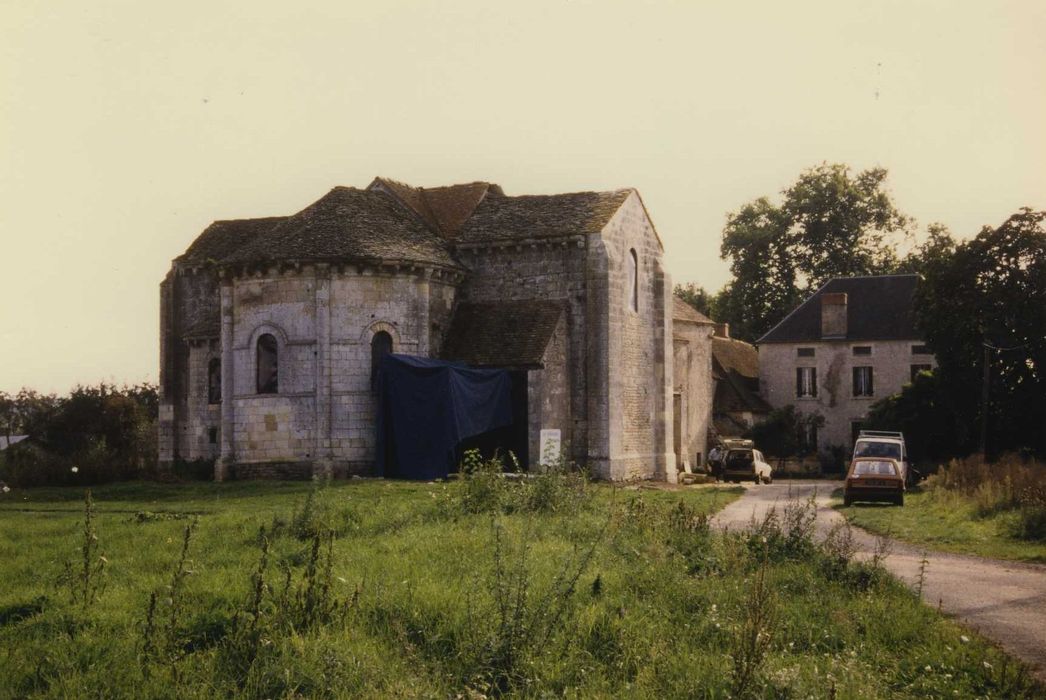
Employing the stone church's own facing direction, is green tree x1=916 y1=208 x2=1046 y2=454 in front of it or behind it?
in front

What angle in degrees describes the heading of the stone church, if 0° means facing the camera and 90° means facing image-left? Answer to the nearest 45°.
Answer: approximately 225°

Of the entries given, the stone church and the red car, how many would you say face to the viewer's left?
0

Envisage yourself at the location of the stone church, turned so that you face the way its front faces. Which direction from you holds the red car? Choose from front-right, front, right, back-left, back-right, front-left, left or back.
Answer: right

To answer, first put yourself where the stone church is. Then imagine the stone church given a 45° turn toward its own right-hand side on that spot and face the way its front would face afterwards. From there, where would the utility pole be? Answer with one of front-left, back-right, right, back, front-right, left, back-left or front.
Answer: front
